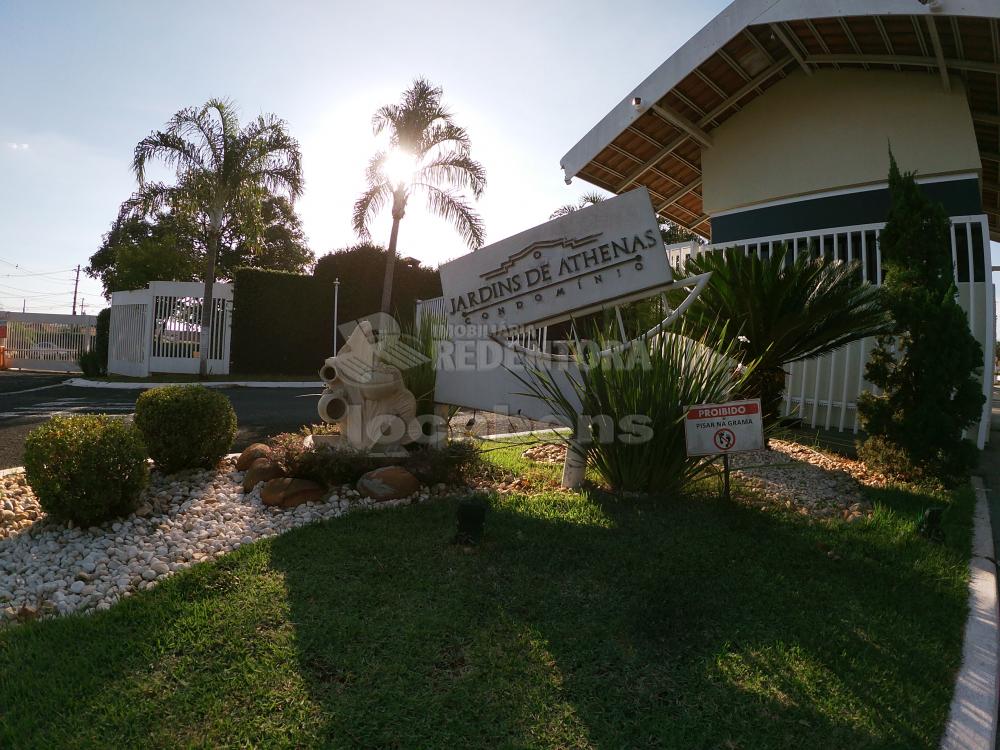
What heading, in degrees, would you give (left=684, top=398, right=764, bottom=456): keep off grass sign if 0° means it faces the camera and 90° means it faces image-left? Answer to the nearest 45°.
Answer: approximately 0°

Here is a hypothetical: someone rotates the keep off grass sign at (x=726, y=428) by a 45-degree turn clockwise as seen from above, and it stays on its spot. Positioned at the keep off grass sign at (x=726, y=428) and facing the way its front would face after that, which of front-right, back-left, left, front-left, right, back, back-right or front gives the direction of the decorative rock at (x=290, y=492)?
front-right

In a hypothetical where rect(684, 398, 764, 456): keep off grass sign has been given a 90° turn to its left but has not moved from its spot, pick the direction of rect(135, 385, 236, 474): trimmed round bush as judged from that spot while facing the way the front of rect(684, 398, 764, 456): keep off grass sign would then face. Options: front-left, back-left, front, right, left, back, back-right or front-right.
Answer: back

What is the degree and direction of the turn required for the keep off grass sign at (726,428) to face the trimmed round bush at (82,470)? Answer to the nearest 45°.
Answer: approximately 90° to its right

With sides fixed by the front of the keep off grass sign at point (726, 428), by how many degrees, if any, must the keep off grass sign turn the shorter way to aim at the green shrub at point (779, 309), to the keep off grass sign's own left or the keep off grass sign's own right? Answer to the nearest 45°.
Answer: approximately 180°

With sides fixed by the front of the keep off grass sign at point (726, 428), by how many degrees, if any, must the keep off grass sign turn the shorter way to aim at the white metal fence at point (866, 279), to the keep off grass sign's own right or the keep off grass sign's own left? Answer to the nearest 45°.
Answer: approximately 180°

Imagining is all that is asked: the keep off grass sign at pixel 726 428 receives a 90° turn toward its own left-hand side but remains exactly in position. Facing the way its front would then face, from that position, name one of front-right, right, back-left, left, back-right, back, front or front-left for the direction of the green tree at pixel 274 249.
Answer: back-left

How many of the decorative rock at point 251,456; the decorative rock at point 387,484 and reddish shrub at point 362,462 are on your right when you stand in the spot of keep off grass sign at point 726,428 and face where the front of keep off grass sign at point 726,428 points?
3

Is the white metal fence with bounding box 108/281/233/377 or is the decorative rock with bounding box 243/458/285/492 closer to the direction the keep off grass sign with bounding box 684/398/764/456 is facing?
the decorative rock

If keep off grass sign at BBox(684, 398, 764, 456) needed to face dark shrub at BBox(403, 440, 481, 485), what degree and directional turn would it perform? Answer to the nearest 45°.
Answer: approximately 90° to its right

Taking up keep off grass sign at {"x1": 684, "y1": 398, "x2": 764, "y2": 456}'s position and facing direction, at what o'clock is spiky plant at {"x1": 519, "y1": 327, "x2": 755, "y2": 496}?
The spiky plant is roughly at 4 o'clock from the keep off grass sign.

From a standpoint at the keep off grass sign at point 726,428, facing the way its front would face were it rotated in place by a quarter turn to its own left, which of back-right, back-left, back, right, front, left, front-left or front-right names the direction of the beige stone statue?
back

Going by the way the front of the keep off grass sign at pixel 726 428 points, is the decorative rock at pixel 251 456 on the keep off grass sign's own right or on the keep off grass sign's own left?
on the keep off grass sign's own right

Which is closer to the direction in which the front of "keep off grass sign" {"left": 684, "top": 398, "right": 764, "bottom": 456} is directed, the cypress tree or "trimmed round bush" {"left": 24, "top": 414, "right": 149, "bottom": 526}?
the trimmed round bush

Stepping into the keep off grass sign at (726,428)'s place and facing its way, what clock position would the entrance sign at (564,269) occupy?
the entrance sign at (564,269) is roughly at 4 o'clock from the keep off grass sign at (726,428).

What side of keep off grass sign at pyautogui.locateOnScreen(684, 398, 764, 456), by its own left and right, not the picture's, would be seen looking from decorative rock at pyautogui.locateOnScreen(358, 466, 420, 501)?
right

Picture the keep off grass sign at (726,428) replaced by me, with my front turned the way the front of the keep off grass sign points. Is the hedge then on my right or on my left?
on my right
